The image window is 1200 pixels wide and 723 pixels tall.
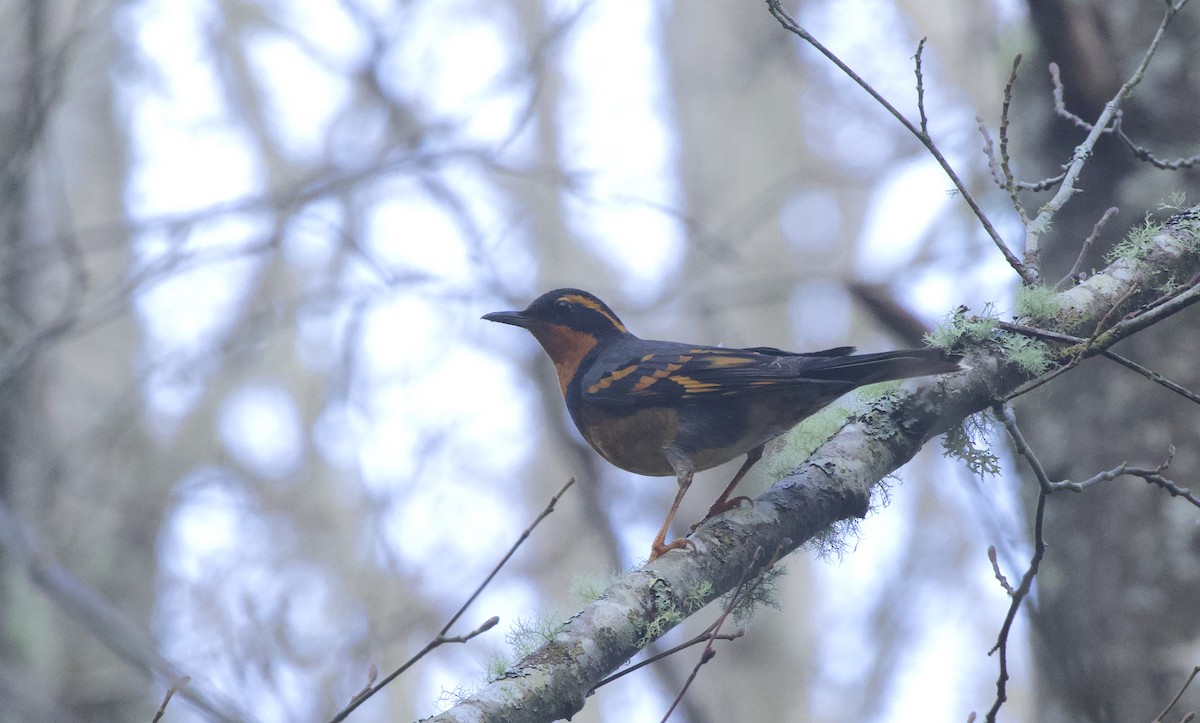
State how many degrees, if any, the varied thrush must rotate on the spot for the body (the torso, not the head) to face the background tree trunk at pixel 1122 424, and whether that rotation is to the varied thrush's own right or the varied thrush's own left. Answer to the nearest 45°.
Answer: approximately 135° to the varied thrush's own right

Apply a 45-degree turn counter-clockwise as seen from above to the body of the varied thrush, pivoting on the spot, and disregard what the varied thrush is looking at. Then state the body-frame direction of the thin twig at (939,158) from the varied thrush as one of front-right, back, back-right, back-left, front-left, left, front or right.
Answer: left

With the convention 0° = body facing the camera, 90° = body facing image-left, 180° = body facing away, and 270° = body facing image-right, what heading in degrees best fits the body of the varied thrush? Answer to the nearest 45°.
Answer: approximately 90°
